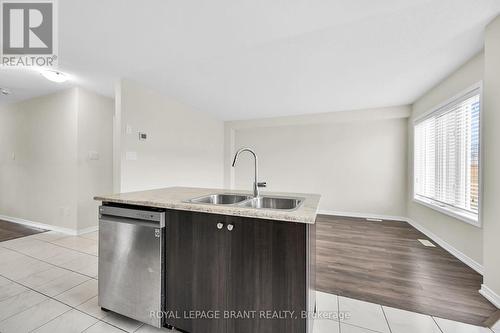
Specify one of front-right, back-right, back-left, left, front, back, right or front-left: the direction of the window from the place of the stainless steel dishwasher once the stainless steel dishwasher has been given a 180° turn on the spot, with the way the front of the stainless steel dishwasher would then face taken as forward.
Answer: front-right

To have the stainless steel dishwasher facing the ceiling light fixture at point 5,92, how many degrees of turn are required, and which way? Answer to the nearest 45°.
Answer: approximately 90° to its right

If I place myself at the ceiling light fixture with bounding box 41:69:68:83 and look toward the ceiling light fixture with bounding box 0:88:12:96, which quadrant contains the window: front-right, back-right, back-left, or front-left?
back-right

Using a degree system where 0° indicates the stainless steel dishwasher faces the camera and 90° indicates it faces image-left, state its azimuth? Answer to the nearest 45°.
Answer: approximately 45°

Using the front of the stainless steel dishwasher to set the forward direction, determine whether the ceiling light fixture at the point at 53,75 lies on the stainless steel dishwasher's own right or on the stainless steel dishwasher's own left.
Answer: on the stainless steel dishwasher's own right
